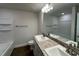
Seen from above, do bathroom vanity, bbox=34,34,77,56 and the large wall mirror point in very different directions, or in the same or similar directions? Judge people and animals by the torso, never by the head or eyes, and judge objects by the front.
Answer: same or similar directions

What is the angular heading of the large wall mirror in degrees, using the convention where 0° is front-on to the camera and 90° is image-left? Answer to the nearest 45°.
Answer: approximately 45°

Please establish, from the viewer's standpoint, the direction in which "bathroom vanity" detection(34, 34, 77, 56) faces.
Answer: facing the viewer and to the left of the viewer

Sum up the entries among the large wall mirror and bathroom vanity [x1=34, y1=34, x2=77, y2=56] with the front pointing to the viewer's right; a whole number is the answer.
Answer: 0
